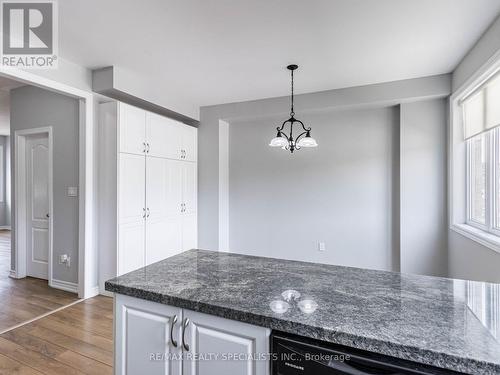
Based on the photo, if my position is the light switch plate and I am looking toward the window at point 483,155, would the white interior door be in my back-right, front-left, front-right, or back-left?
back-left

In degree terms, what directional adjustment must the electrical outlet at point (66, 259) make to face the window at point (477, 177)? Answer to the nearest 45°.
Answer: approximately 90° to its left

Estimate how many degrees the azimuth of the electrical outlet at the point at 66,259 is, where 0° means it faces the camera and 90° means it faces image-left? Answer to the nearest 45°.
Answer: approximately 45°

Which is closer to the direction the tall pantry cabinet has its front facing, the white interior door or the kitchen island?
the kitchen island

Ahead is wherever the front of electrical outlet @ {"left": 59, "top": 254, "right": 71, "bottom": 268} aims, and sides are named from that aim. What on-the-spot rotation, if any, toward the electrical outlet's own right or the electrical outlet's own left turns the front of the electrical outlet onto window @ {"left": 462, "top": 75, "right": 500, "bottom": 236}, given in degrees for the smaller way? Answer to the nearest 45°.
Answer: approximately 90° to the electrical outlet's own left

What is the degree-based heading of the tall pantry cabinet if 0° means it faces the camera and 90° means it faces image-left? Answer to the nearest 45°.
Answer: approximately 315°
